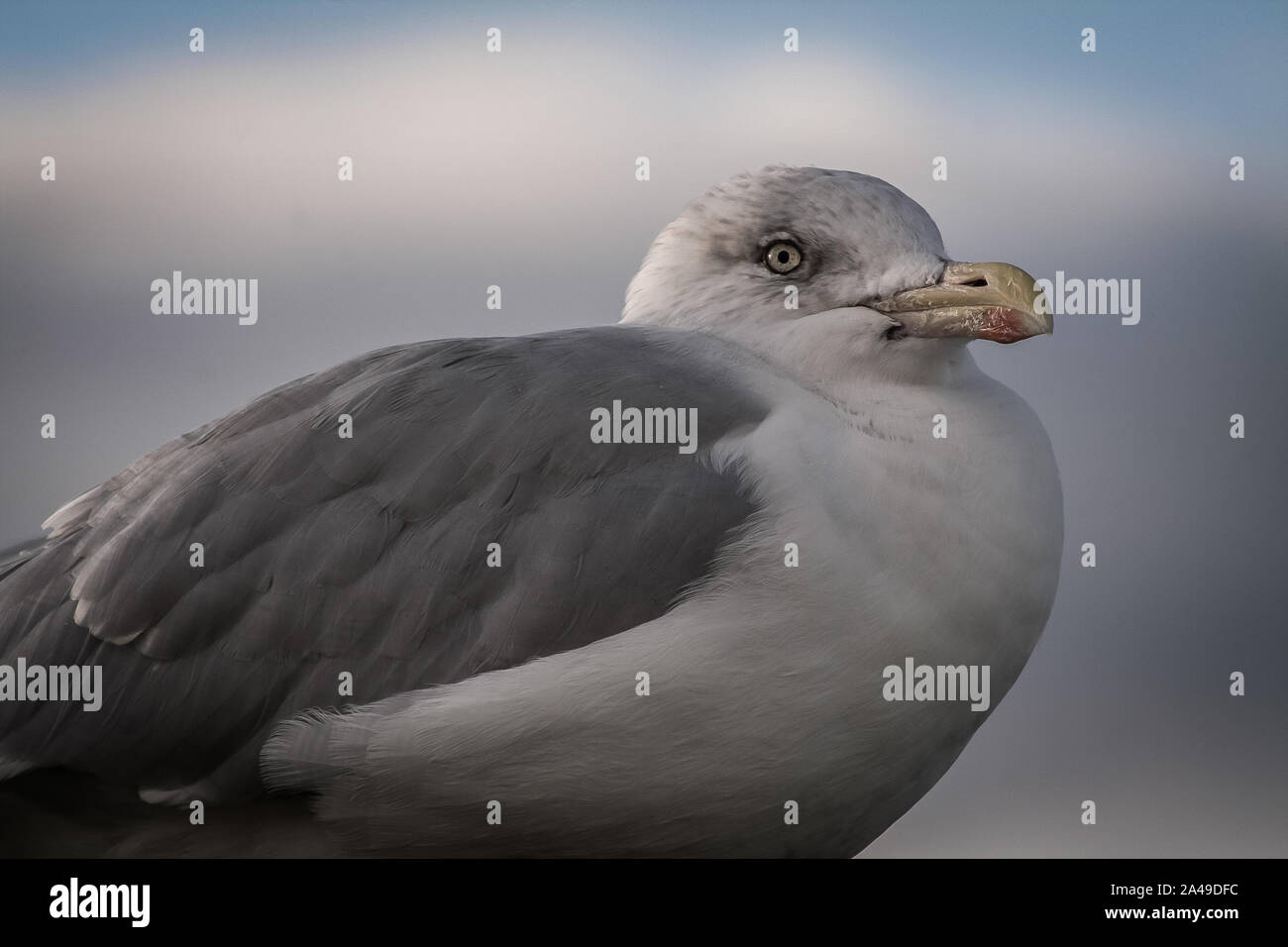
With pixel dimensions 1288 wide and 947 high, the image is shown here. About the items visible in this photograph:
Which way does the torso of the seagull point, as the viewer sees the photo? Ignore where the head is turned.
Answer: to the viewer's right

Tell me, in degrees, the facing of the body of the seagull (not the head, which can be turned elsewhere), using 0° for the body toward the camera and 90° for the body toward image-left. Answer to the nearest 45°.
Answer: approximately 270°
